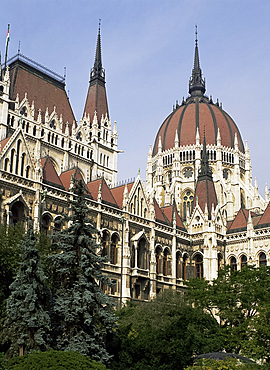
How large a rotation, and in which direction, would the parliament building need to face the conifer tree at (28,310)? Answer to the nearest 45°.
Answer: approximately 45° to its right

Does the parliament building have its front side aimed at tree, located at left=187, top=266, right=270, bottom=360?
yes

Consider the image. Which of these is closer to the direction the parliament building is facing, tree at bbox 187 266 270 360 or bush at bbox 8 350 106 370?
the tree

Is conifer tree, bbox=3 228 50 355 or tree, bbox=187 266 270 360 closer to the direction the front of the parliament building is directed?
the tree

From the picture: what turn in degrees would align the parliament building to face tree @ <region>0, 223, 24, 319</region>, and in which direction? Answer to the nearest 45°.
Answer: approximately 45° to its right

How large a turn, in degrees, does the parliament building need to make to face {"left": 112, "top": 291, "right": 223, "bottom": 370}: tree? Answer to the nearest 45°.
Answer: approximately 45° to its right

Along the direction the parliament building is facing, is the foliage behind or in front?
in front

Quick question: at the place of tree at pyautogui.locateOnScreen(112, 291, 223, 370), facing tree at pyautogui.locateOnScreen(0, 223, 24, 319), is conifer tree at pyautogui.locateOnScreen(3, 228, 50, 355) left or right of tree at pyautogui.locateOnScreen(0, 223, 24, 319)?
left
